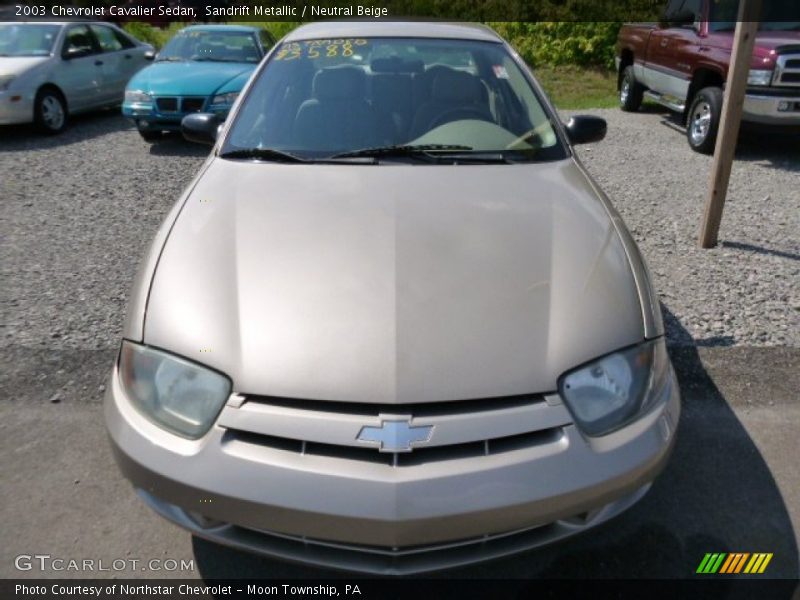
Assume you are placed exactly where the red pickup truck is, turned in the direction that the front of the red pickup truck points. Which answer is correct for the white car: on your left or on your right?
on your right

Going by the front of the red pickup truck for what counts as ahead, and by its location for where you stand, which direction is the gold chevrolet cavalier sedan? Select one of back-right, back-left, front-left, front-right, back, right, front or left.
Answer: front-right

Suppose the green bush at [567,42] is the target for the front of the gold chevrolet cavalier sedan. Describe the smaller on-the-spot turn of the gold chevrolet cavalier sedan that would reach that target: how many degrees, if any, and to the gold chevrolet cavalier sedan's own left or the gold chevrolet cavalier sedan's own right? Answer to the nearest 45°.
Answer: approximately 180°

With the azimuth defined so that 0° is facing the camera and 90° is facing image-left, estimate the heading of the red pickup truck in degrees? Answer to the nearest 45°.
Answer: approximately 315°

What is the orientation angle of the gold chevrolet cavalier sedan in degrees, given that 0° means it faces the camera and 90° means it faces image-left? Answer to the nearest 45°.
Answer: approximately 0°

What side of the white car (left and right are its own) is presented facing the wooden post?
left

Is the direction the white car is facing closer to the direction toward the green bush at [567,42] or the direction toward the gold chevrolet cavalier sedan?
the gold chevrolet cavalier sedan

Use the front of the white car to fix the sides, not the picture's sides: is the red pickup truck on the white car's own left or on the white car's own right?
on the white car's own left

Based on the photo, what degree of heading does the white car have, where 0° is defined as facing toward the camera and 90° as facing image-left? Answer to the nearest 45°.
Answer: approximately 45°
